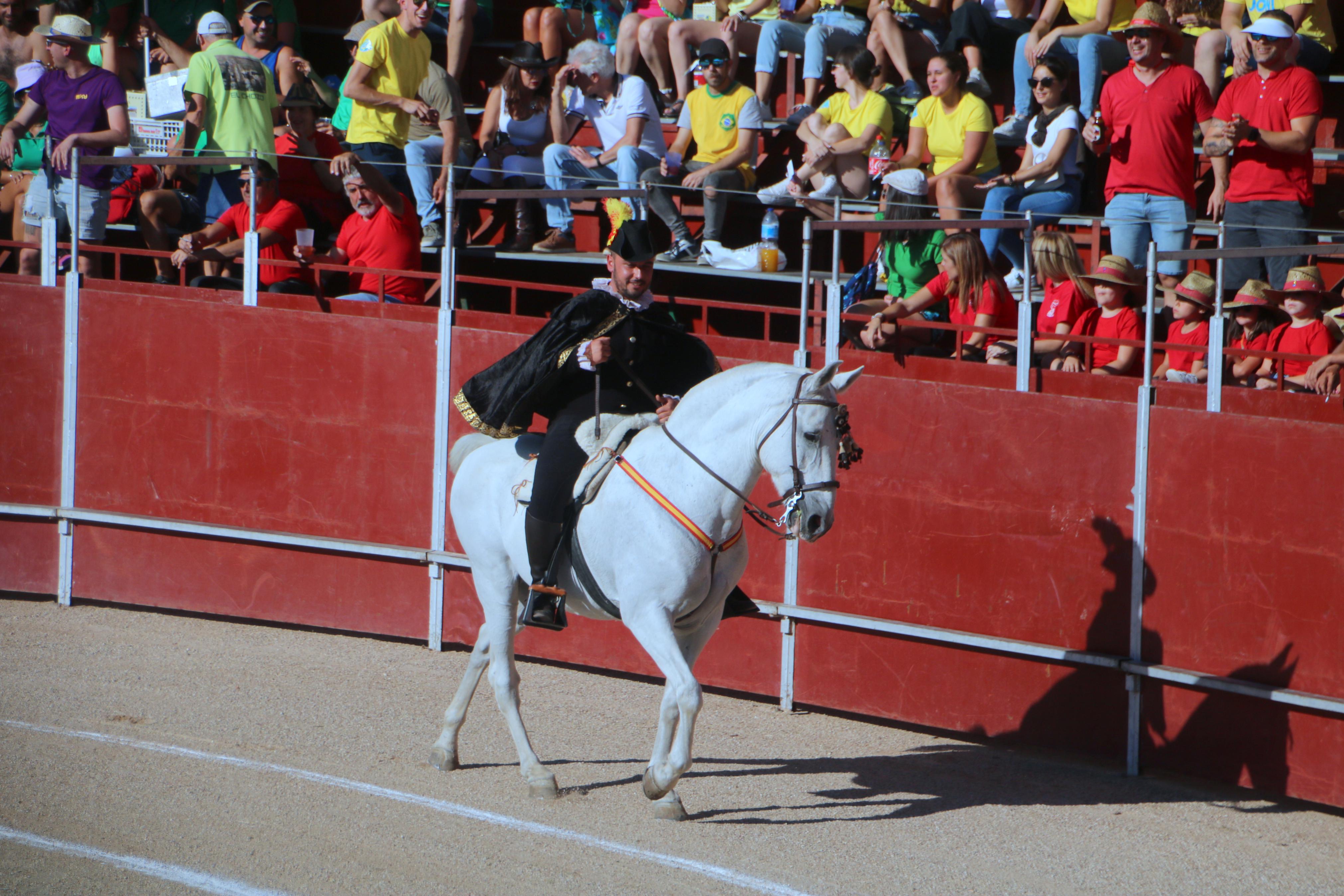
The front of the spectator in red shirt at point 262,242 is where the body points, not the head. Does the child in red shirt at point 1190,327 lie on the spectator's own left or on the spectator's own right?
on the spectator's own left

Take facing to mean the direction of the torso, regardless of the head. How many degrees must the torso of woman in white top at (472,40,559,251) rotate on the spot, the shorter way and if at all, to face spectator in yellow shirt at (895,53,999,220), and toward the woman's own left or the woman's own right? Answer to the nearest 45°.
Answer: approximately 45° to the woman's own left

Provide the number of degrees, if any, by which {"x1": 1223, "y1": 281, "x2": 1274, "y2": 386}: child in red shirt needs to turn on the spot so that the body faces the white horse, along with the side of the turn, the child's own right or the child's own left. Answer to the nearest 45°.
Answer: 0° — they already face it

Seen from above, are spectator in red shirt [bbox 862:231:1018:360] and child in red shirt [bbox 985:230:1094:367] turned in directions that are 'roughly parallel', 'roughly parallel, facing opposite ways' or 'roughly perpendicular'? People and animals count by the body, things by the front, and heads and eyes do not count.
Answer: roughly parallel

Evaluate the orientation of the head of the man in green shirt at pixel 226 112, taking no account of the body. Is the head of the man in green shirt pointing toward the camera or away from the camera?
away from the camera

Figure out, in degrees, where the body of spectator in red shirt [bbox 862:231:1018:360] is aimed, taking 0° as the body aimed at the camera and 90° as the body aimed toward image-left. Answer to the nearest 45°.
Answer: approximately 45°

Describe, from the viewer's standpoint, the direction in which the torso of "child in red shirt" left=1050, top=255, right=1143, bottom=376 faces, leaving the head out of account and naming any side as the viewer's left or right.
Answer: facing the viewer and to the left of the viewer

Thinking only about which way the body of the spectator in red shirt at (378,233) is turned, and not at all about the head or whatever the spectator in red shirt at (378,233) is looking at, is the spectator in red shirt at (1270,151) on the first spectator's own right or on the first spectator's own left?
on the first spectator's own left

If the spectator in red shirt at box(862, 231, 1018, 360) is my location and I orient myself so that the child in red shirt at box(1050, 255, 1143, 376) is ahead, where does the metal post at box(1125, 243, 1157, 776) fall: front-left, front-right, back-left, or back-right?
front-right

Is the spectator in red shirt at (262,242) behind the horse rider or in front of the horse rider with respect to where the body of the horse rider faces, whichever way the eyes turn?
behind

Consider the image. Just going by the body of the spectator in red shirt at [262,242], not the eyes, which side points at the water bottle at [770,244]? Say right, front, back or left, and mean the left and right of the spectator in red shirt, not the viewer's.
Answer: left

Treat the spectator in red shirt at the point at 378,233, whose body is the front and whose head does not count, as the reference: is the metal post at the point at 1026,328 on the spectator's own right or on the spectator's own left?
on the spectator's own left

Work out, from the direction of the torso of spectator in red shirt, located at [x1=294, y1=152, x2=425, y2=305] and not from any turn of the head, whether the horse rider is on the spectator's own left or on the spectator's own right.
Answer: on the spectator's own left

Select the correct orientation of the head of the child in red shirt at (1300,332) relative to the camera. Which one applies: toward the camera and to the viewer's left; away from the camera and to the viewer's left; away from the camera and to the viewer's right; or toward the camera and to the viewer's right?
toward the camera and to the viewer's left
